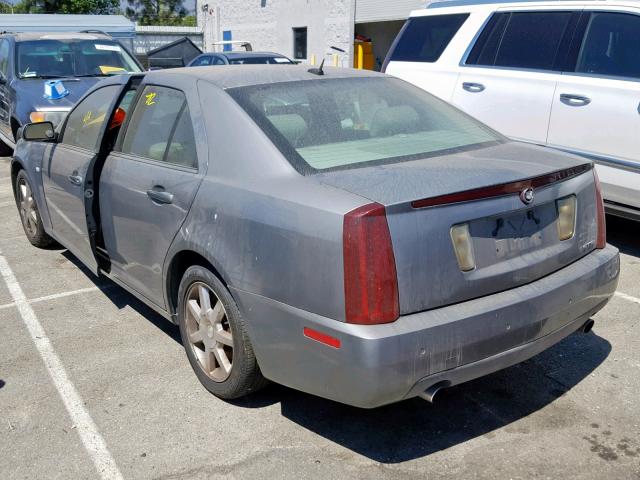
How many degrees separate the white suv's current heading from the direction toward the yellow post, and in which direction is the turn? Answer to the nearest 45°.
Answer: approximately 135° to its left

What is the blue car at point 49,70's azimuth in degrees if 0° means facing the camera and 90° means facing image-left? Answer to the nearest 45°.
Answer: approximately 315°

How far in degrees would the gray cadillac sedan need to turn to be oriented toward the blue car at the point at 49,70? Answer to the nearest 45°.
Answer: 0° — it already faces it

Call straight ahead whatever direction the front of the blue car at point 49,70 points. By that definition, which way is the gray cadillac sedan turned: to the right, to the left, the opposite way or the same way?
the opposite way

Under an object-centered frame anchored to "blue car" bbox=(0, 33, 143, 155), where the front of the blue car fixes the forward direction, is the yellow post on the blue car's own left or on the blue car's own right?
on the blue car's own left

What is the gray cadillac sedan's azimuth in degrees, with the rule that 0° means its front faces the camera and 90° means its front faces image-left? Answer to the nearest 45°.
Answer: approximately 135°

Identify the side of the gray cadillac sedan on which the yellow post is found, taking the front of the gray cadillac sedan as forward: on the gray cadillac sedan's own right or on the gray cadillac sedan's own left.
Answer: on the gray cadillac sedan's own right

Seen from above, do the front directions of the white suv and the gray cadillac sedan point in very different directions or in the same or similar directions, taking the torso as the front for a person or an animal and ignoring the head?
very different directions
